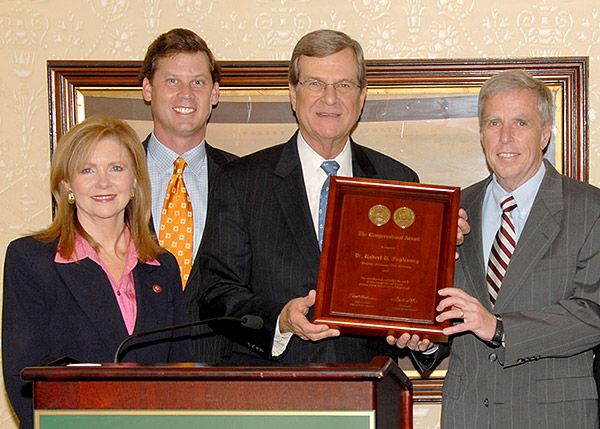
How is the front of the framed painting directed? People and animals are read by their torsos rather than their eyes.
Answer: toward the camera

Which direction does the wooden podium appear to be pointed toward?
toward the camera

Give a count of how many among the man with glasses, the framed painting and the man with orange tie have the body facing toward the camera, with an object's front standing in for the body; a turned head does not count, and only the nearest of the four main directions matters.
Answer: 3

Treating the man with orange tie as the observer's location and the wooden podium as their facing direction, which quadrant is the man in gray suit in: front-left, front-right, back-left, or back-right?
front-left

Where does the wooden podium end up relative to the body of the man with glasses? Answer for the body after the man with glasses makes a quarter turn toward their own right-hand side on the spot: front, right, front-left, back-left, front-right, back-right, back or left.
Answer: left

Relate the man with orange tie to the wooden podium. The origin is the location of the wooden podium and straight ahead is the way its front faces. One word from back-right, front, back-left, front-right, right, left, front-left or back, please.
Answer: back

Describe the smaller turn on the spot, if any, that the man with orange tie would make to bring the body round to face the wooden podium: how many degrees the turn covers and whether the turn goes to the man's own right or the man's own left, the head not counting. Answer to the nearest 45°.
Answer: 0° — they already face it

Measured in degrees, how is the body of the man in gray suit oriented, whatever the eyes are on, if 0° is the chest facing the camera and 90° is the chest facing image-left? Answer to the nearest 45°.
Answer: approximately 45°
